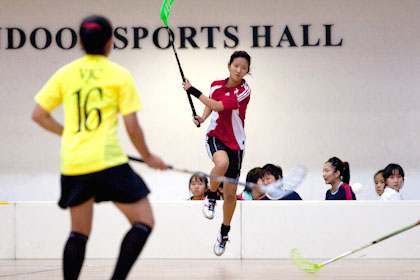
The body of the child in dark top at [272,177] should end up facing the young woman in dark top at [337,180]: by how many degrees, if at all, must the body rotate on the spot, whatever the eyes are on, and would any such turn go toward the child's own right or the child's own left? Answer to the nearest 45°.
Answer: approximately 135° to the child's own left

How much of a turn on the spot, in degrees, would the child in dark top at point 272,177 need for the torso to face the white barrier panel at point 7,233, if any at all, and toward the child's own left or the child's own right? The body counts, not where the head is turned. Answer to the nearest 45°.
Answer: approximately 45° to the child's own right

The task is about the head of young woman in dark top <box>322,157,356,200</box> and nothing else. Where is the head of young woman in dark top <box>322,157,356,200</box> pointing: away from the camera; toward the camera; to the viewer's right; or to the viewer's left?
to the viewer's left

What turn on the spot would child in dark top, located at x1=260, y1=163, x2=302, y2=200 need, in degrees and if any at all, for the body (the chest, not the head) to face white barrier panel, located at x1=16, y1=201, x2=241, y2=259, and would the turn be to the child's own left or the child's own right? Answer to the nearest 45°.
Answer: approximately 45° to the child's own right

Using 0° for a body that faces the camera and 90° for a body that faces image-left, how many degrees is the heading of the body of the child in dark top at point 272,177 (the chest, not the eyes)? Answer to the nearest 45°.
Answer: approximately 45°
